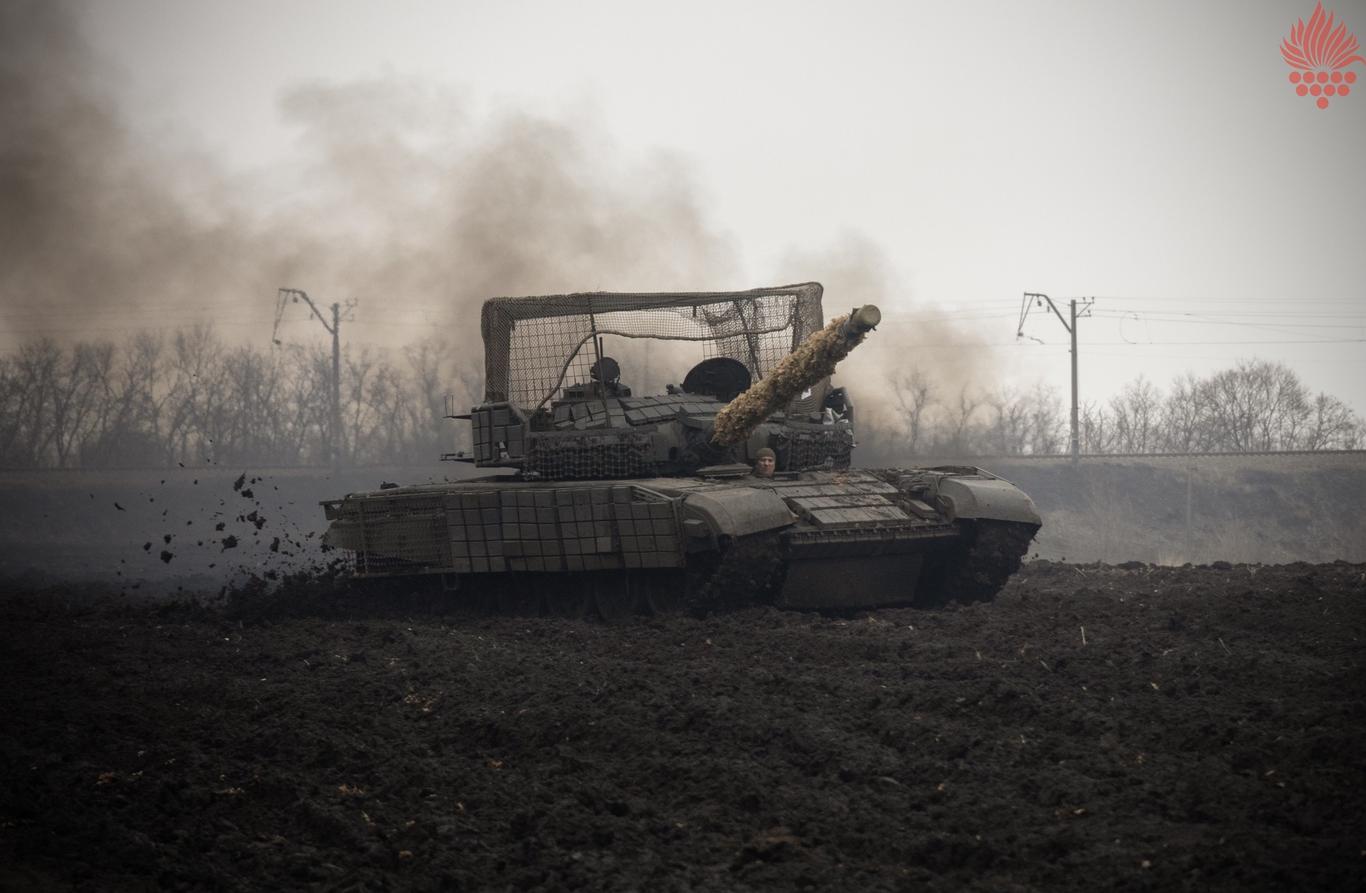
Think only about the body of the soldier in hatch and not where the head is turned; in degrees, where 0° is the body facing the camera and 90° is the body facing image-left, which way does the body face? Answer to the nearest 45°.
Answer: approximately 315°
